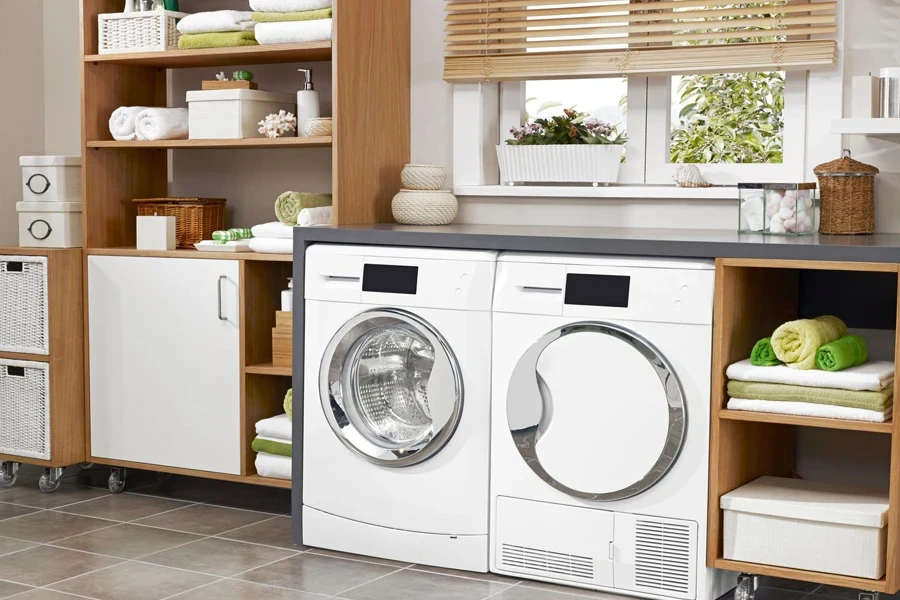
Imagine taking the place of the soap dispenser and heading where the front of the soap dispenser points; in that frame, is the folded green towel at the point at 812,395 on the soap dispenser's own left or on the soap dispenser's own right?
on the soap dispenser's own left

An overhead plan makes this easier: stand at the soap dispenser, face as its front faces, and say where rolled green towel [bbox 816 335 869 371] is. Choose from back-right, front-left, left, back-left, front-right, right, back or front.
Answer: back-left
